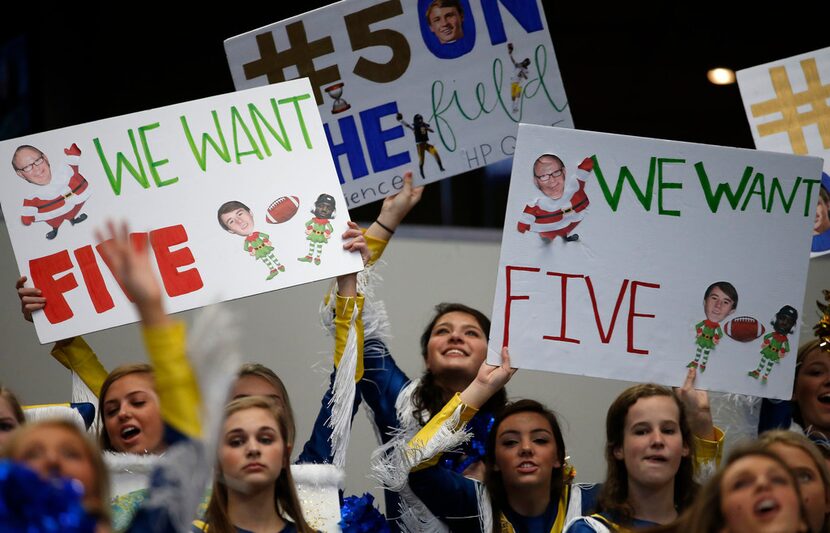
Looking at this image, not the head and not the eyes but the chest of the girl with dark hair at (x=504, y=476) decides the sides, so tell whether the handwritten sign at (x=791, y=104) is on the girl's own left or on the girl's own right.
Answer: on the girl's own left

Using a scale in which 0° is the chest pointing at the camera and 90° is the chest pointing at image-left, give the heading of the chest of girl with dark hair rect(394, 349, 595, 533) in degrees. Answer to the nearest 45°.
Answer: approximately 0°

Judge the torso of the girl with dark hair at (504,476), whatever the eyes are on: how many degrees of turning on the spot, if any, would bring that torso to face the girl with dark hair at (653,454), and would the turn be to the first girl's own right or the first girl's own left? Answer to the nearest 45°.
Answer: approximately 90° to the first girl's own left

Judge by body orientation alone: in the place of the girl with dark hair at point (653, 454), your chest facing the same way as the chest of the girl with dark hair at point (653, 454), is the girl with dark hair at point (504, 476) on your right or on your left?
on your right

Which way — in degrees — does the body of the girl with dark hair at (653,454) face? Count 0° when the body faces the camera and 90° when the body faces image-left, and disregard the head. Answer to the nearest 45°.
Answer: approximately 0°

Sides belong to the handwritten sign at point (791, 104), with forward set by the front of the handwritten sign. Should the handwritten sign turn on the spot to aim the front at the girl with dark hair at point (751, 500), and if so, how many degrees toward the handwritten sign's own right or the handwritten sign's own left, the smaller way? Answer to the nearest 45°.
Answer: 0° — it already faces them

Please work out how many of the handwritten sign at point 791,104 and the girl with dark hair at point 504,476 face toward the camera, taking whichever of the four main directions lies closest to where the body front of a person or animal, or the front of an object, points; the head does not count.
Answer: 2
